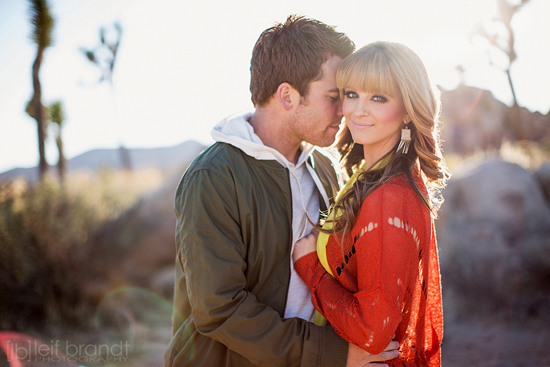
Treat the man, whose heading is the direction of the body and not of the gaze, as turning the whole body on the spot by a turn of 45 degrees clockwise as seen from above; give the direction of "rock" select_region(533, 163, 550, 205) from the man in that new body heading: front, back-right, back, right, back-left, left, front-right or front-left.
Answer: back-left

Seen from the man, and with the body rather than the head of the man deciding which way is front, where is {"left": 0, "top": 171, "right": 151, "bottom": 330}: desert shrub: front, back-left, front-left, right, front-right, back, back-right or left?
back

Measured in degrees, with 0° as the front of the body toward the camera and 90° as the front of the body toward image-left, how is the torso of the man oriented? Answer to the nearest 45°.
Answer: approximately 315°

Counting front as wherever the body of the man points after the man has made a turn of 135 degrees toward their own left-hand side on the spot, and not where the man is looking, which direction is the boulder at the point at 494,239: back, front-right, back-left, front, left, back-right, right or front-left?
front-right

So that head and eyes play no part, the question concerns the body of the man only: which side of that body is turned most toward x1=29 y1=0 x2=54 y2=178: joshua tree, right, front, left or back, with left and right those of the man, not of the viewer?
back
